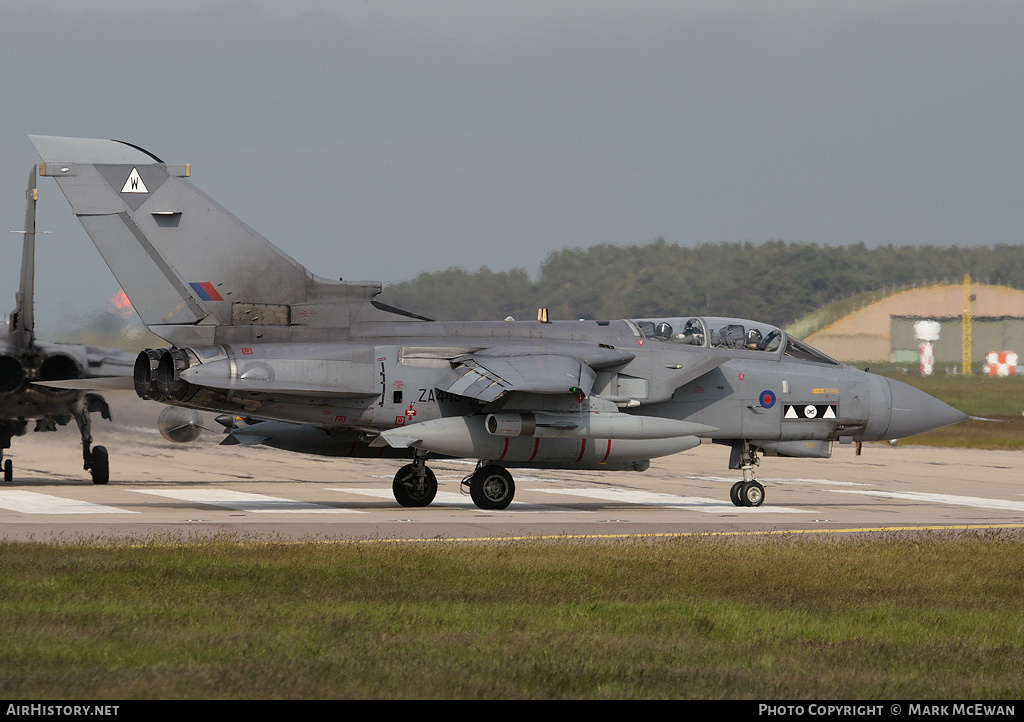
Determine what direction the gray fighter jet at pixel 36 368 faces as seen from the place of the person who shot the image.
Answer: facing away from the viewer
